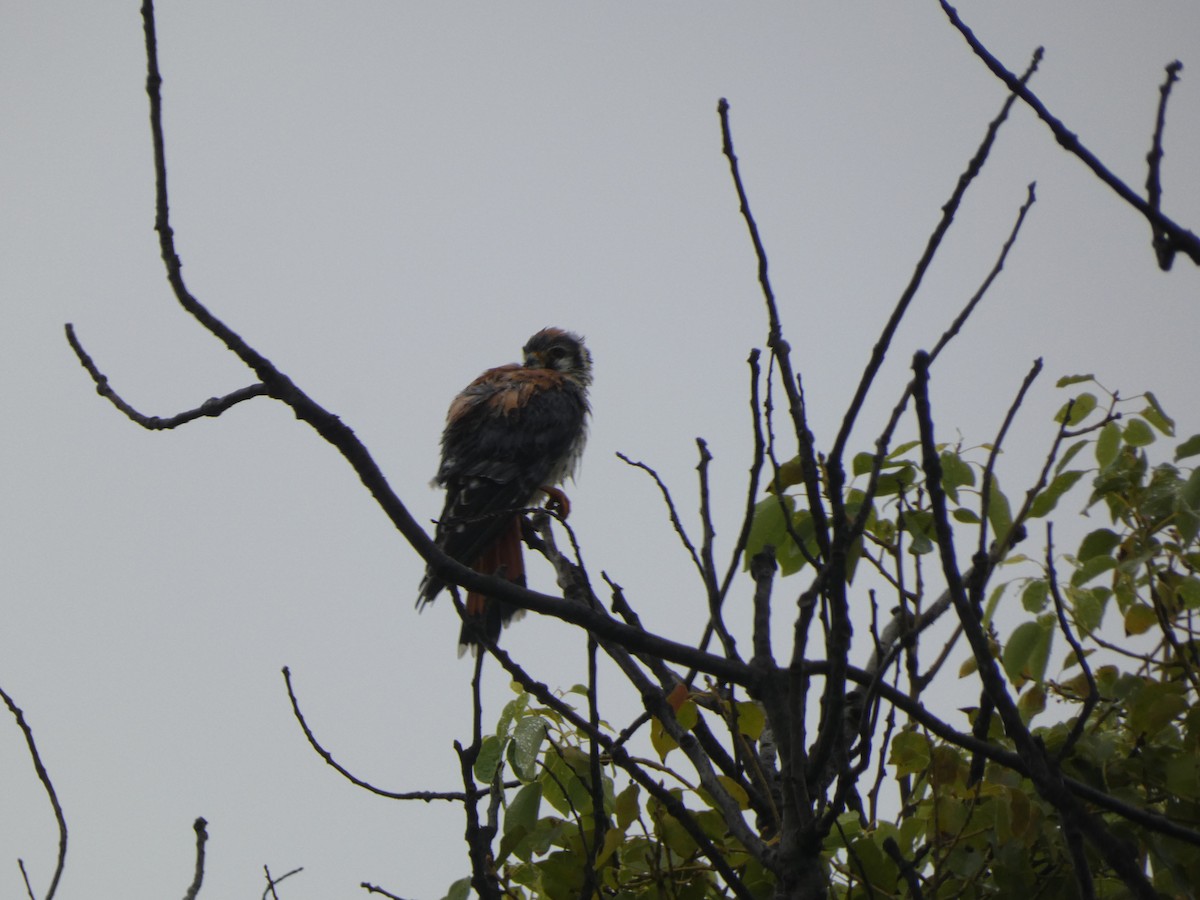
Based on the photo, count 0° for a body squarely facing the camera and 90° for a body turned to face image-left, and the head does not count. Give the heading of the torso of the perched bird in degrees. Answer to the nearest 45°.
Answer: approximately 225°
